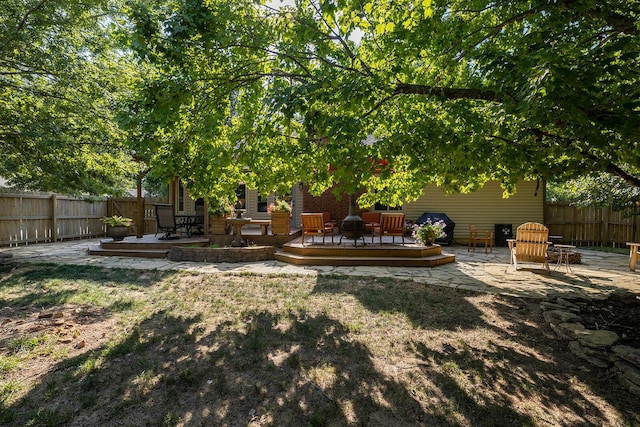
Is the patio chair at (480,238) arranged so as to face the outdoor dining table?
no

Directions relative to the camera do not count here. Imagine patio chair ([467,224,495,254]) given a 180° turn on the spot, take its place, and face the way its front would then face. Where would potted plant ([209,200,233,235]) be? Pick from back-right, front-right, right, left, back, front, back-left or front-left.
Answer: front-left

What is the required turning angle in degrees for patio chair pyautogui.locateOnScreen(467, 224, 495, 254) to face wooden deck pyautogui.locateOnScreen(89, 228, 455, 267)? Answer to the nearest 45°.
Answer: approximately 135° to its right

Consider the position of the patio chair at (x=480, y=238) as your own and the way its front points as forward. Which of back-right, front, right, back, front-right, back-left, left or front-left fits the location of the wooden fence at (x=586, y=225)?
front-left

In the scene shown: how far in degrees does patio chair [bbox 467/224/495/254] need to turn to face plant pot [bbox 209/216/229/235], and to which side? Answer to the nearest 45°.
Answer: approximately 135° to its right

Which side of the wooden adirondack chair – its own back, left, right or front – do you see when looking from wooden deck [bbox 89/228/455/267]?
left

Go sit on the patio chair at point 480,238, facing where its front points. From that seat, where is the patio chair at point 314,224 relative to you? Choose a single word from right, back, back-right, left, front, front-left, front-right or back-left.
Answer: back-right

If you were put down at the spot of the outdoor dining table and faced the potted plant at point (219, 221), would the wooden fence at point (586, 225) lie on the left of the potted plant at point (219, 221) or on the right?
left

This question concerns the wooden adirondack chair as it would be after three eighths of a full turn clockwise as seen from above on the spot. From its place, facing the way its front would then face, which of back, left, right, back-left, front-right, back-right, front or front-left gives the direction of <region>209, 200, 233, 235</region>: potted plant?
back-right

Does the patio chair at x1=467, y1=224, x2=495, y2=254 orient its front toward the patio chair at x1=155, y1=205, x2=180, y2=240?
no

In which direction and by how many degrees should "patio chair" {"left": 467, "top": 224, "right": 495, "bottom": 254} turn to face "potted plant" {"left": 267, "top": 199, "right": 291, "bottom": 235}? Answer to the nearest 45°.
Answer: approximately 135° to its right

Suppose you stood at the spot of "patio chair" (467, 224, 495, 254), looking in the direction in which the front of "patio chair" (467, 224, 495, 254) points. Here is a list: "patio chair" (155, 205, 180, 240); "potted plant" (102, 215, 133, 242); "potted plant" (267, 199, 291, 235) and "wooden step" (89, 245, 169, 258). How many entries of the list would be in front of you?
0
